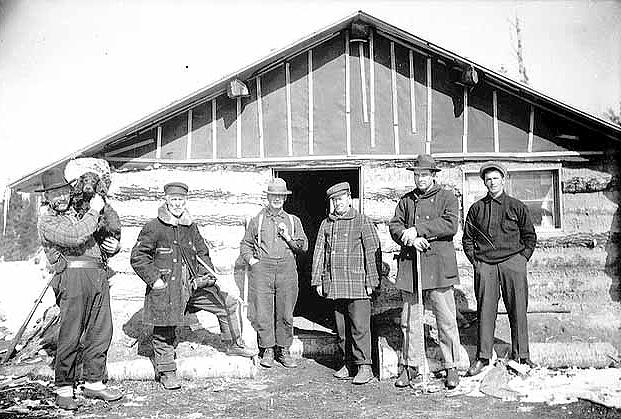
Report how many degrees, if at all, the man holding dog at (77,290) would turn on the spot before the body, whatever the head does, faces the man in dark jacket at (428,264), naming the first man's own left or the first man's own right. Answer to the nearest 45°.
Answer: approximately 45° to the first man's own left

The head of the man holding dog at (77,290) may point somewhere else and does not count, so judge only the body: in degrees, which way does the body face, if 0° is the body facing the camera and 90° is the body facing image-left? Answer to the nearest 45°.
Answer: approximately 315°

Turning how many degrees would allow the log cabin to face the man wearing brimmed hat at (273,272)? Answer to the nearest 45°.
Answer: approximately 45° to its right

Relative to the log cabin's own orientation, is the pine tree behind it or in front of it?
behind

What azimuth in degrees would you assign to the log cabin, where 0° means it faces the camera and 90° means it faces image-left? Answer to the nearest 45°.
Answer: approximately 0°

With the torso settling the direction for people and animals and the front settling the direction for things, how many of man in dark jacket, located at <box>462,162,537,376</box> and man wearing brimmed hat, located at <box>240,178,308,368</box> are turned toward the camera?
2
